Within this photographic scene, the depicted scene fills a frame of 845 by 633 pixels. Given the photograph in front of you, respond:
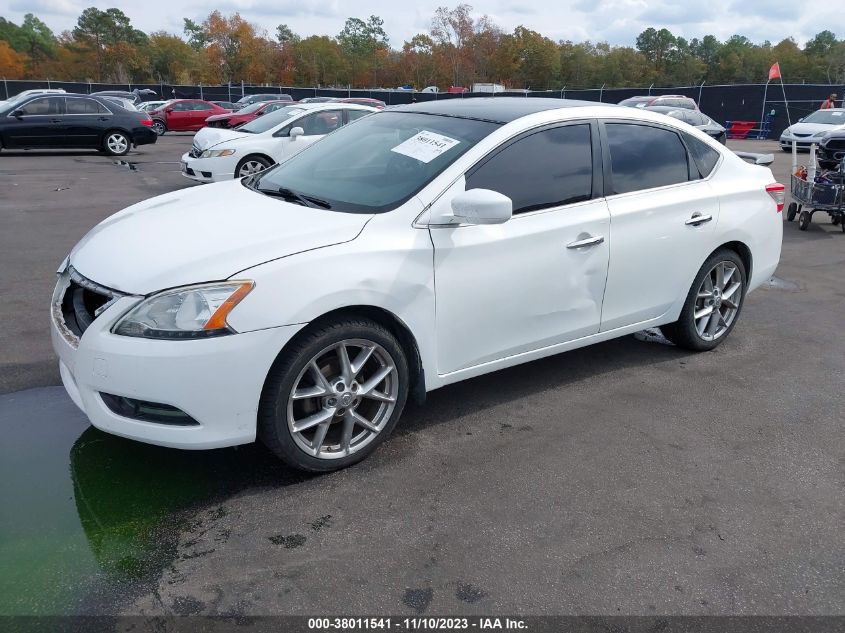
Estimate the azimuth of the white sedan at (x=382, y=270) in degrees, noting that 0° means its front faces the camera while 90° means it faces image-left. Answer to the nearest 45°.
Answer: approximately 45°

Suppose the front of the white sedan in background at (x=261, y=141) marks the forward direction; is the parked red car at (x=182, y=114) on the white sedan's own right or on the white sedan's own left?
on the white sedan's own right

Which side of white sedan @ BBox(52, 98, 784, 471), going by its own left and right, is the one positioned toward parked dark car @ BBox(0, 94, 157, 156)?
right

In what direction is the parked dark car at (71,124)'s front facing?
to the viewer's left

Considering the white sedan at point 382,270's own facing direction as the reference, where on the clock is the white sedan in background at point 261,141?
The white sedan in background is roughly at 4 o'clock from the white sedan.

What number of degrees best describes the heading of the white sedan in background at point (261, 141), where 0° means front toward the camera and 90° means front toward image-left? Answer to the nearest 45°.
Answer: approximately 45°

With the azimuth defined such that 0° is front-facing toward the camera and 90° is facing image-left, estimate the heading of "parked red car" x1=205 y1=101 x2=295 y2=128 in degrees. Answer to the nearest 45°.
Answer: approximately 45°

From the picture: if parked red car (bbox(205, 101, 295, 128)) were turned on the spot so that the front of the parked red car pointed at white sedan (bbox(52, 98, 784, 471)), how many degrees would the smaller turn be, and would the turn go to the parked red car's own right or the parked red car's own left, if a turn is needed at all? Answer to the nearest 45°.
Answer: approximately 45° to the parked red car's own left
